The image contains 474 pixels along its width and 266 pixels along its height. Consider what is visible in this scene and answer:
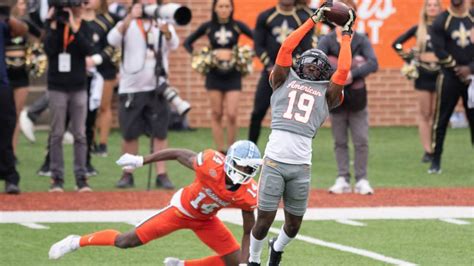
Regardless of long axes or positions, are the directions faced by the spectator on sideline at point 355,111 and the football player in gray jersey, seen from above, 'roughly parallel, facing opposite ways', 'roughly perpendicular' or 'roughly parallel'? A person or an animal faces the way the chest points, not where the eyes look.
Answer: roughly parallel

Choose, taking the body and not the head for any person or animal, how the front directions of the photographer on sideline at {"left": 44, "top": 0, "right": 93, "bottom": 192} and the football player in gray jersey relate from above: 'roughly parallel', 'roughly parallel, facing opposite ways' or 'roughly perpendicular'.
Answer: roughly parallel

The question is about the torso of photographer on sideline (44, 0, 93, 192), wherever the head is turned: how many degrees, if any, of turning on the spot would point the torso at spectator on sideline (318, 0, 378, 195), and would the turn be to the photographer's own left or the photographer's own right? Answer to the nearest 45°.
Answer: approximately 90° to the photographer's own left

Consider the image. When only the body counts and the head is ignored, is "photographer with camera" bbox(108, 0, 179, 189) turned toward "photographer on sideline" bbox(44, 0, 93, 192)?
no

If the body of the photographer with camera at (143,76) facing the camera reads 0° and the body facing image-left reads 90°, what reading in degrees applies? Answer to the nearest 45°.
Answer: approximately 0°

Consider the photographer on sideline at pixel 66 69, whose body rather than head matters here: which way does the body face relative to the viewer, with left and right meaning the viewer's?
facing the viewer

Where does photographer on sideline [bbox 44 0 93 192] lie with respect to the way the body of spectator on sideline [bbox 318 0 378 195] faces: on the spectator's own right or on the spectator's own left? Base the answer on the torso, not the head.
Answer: on the spectator's own right

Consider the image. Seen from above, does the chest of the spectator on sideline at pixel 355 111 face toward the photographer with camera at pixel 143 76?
no

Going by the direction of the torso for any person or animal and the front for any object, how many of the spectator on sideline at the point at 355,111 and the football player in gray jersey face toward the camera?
2

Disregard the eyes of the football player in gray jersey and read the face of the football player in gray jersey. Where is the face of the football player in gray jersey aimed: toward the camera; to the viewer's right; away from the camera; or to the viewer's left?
toward the camera

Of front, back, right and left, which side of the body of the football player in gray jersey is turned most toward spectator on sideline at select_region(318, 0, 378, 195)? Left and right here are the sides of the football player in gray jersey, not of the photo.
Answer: back

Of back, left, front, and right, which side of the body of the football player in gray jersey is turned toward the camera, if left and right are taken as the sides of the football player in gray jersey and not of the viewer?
front

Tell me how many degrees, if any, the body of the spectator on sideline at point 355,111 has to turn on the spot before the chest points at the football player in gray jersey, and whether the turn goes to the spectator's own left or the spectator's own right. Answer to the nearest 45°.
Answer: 0° — they already face them
